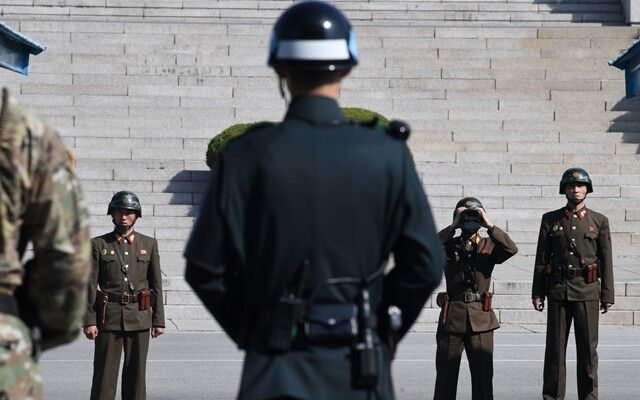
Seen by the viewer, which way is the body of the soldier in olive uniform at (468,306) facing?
toward the camera

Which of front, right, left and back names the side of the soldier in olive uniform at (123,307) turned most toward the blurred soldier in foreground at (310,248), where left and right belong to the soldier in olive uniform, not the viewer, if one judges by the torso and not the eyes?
front

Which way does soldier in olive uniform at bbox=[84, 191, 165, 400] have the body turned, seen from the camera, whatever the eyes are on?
toward the camera

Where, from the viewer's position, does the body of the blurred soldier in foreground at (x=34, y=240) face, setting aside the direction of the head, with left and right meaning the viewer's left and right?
facing away from the viewer

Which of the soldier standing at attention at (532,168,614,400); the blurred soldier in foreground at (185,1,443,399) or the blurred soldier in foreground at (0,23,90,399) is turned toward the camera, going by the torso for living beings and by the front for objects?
the soldier standing at attention

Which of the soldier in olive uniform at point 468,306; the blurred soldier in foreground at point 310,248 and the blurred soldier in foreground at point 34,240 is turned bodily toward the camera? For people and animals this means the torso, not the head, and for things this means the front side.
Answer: the soldier in olive uniform

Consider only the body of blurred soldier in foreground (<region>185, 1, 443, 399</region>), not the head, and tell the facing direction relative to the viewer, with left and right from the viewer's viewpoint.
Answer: facing away from the viewer

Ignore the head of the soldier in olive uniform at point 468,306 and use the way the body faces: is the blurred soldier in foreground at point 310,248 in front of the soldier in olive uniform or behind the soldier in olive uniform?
in front

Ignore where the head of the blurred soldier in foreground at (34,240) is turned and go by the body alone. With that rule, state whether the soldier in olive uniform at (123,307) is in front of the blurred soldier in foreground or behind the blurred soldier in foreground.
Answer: in front

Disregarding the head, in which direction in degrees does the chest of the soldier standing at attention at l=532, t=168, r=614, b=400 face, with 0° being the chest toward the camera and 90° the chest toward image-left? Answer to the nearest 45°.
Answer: approximately 0°
